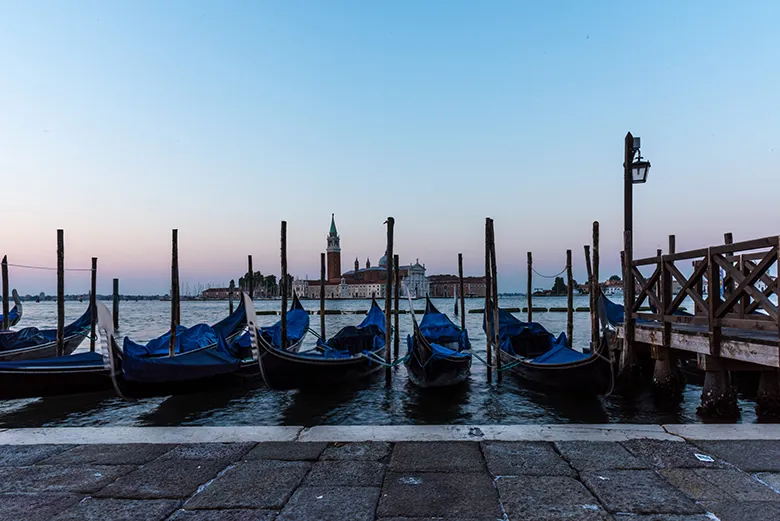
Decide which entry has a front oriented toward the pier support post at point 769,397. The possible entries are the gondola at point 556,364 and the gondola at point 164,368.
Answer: the gondola at point 556,364

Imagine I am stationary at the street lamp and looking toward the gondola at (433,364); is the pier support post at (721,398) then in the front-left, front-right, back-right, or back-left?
back-left

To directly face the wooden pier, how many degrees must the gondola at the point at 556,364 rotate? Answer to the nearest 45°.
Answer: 0° — it already faces it

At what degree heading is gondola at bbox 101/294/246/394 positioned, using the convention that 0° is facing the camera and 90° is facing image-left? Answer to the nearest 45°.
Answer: approximately 45°

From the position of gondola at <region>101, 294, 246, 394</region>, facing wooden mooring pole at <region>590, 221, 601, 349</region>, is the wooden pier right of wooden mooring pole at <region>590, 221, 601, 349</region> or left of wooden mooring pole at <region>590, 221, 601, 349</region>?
right

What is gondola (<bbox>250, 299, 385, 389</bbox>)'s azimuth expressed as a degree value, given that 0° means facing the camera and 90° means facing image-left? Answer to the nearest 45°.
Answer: approximately 45°

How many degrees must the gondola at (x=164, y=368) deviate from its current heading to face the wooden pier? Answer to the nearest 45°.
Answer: approximately 90° to its left

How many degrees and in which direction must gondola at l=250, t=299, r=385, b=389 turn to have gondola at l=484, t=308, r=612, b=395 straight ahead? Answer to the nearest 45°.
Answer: approximately 135° to its left
